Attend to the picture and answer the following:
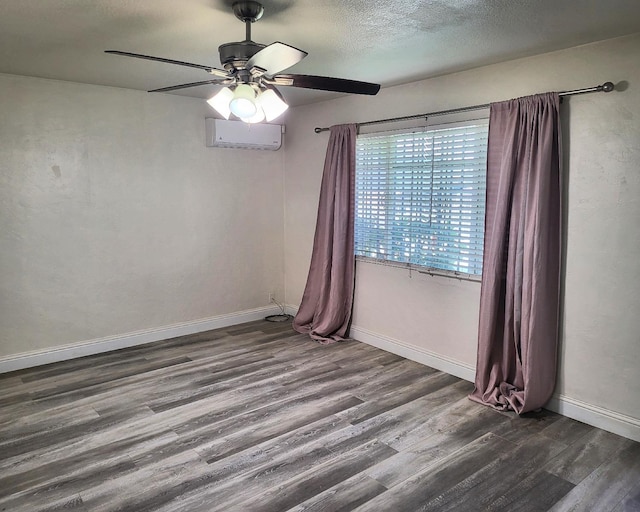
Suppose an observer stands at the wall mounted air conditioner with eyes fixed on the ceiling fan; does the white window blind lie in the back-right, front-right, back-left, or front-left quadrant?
front-left

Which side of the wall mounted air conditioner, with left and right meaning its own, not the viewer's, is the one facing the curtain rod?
front

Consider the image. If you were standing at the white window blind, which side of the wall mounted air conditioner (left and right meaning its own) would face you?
front

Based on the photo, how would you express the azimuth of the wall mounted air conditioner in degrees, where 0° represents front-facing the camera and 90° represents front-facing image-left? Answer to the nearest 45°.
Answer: approximately 315°

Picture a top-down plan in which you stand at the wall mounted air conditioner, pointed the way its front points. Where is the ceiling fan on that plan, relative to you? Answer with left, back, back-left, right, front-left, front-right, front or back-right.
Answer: front-right

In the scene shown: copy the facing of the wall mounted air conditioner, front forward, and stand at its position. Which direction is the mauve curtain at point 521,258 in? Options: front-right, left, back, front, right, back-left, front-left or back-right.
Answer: front
